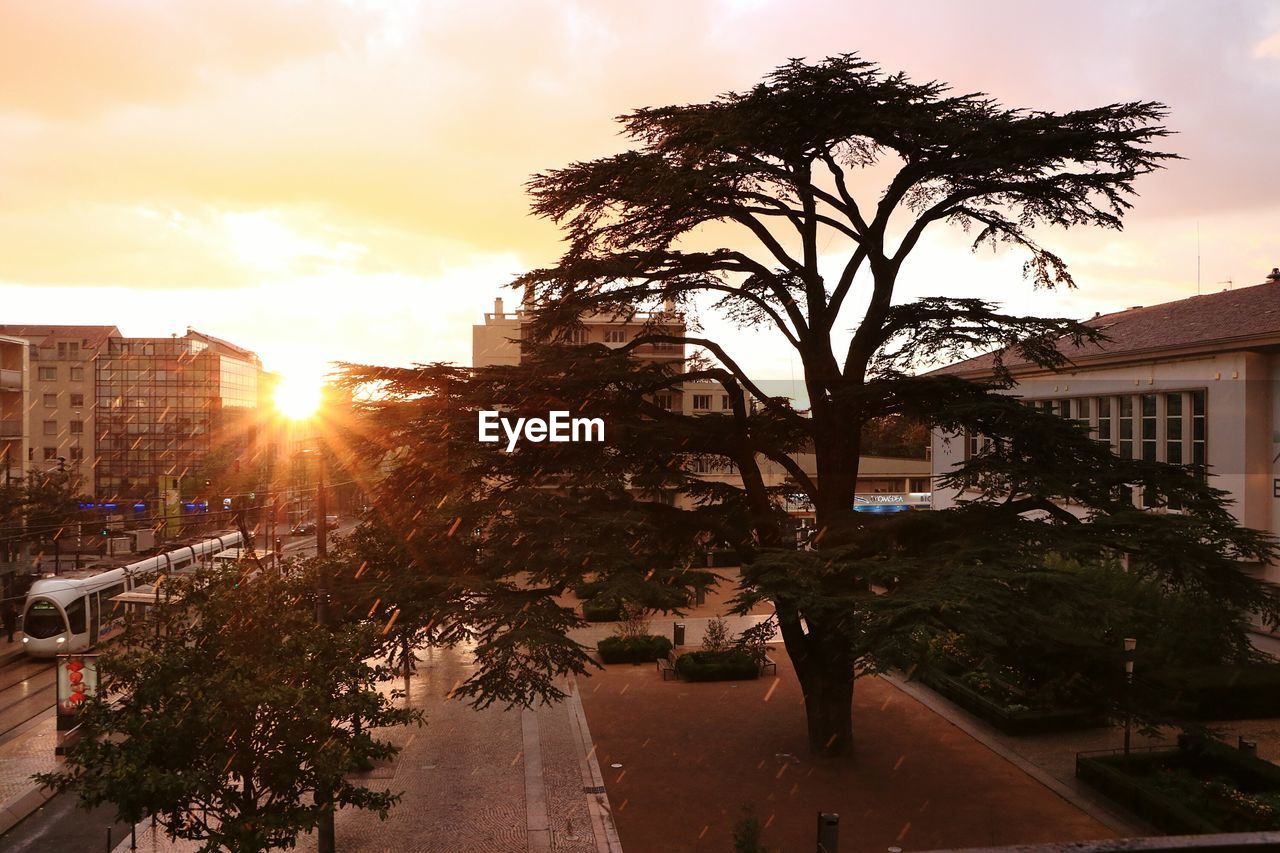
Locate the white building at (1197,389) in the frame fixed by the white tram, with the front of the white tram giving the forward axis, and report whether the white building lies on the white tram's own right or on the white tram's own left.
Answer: on the white tram's own left

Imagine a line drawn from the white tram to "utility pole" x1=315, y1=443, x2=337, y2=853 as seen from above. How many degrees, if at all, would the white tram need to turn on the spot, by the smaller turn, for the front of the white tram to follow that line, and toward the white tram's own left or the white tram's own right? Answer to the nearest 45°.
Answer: approximately 45° to the white tram's own left

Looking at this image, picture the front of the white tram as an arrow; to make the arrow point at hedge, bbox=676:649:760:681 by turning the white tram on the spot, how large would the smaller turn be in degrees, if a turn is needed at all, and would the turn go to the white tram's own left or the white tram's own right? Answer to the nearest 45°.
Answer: approximately 90° to the white tram's own left

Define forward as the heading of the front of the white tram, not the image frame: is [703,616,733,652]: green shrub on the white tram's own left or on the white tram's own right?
on the white tram's own left

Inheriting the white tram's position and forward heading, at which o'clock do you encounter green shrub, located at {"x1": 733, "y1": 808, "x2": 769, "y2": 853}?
The green shrub is roughly at 10 o'clock from the white tram.

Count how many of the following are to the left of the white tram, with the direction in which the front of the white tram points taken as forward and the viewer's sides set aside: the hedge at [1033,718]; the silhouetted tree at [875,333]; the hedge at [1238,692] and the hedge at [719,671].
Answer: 4

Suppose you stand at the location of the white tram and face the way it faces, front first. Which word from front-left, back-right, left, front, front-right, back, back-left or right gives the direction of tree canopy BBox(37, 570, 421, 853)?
front-left

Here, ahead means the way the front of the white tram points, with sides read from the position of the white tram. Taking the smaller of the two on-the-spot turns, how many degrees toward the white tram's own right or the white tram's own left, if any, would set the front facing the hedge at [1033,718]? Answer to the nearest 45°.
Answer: approximately 90° to the white tram's own left

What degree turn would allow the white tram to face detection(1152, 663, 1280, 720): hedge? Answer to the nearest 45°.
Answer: approximately 90° to its left

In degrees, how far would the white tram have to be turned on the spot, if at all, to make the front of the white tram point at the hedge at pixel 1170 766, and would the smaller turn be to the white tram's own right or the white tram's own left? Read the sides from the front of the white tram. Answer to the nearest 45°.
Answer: approximately 90° to the white tram's own left

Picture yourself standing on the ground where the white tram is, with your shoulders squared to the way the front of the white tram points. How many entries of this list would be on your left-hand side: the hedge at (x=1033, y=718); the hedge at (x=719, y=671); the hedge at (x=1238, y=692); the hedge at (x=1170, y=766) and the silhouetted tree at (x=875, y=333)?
5

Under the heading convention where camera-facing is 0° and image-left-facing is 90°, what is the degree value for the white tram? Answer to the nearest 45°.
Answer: approximately 45°

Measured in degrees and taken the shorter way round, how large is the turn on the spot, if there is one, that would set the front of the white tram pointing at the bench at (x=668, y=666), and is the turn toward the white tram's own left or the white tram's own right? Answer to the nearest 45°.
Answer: approximately 90° to the white tram's own left

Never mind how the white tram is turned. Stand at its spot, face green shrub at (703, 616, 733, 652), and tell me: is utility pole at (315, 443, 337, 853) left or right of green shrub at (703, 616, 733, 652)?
right
